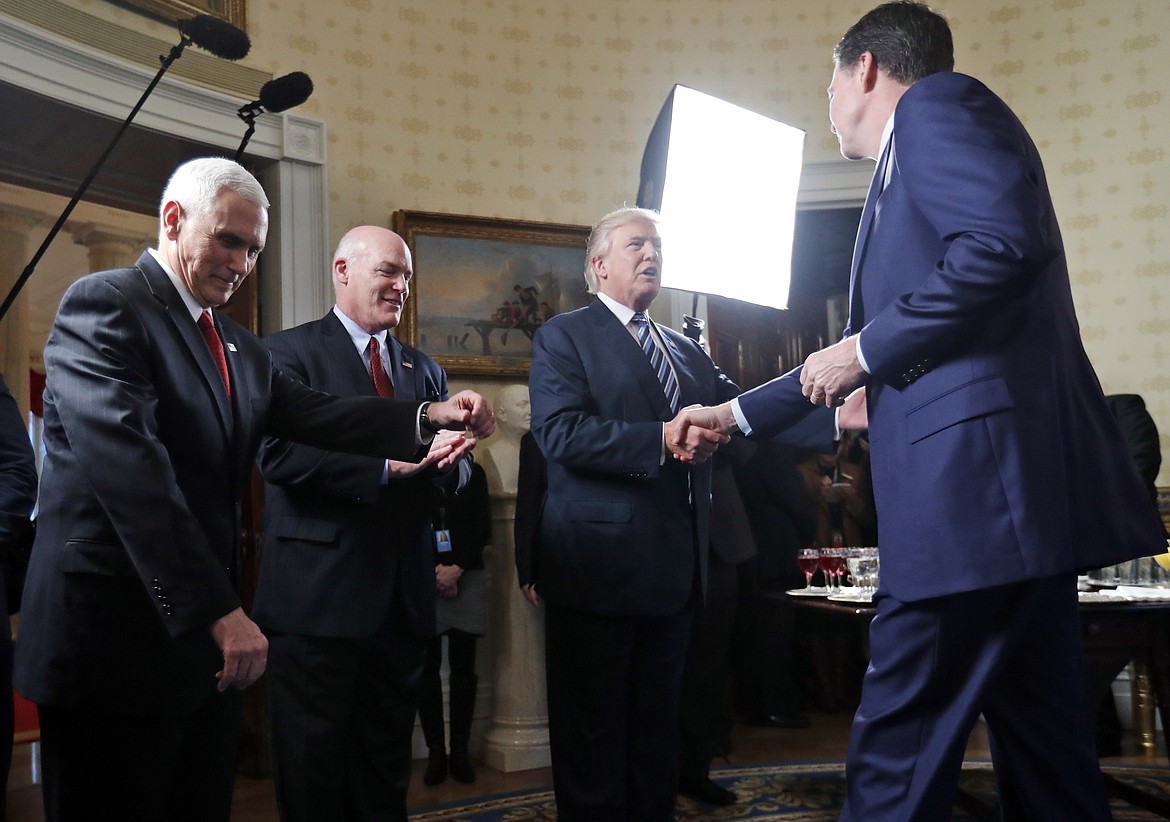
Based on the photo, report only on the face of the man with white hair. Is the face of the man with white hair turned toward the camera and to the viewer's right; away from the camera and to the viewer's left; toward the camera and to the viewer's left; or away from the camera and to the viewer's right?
toward the camera and to the viewer's right

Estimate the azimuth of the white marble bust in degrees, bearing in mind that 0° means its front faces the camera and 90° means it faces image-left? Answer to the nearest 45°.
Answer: approximately 315°

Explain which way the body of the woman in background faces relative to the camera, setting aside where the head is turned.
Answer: toward the camera

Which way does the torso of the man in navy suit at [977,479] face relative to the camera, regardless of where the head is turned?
to the viewer's left

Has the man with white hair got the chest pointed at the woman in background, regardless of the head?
no

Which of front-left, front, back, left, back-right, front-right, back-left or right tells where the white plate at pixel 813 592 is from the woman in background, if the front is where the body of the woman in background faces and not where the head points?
front-left

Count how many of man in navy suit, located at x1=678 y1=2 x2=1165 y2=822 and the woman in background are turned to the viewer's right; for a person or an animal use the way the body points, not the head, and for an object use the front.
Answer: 0

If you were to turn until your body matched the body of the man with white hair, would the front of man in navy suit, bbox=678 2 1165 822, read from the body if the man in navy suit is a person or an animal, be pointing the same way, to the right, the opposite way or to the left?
the opposite way

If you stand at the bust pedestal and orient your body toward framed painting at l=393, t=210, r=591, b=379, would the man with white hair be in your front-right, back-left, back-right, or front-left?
back-left

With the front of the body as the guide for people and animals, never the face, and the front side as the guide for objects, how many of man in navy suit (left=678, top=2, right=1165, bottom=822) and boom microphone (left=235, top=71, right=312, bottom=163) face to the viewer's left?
1

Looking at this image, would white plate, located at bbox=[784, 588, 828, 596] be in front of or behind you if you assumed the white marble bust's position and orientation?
in front

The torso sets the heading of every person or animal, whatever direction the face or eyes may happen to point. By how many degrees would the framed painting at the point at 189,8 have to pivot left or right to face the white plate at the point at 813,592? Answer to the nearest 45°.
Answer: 0° — it already faces it

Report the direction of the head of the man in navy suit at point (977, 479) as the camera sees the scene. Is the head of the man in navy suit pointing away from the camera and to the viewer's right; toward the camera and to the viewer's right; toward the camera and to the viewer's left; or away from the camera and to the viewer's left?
away from the camera and to the viewer's left

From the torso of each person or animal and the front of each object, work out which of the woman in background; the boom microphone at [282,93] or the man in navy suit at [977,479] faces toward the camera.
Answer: the woman in background

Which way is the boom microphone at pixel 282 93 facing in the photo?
to the viewer's right

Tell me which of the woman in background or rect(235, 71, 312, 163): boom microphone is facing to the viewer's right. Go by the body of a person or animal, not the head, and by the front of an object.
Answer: the boom microphone

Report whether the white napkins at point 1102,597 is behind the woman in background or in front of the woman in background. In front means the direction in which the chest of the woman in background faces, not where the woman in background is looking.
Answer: in front
